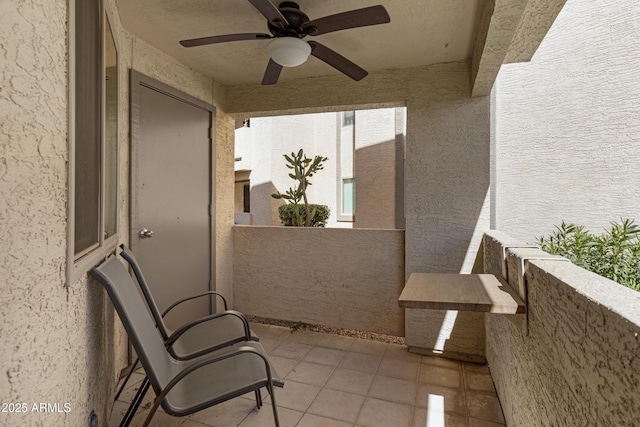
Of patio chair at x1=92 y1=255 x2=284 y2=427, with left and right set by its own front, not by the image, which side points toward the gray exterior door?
left

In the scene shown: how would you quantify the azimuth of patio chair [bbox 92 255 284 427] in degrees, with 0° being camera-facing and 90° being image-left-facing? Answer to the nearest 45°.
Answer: approximately 270°

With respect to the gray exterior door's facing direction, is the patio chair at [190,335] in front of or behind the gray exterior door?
in front

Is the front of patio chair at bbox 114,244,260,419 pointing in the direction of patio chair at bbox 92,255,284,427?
no

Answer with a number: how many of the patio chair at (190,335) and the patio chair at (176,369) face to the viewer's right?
2

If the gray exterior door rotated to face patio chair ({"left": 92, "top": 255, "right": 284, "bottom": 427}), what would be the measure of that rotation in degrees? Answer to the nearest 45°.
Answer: approximately 45° to its right

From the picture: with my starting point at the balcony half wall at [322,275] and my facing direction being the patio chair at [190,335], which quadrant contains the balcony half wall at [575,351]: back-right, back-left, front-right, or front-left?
front-left

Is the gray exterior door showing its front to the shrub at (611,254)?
yes

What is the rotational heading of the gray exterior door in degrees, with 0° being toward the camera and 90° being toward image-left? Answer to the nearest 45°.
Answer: approximately 315°

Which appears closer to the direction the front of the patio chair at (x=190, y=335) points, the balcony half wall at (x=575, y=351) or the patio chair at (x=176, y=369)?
the balcony half wall

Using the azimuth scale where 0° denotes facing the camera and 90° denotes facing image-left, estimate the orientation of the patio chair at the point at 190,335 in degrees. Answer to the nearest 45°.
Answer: approximately 270°

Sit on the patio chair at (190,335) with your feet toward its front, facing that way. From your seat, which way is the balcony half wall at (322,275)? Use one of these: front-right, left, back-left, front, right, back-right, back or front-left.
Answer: front-left

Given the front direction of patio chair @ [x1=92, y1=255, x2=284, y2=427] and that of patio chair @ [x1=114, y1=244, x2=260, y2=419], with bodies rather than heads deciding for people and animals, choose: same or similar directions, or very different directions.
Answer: same or similar directions

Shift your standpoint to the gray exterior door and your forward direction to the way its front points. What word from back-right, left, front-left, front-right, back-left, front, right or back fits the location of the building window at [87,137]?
front-right
